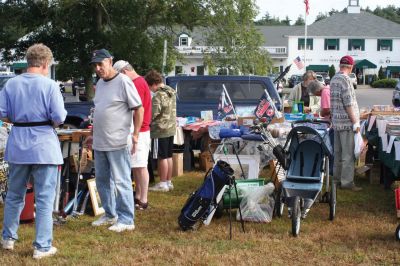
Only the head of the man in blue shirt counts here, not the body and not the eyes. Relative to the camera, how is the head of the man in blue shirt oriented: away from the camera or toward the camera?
away from the camera

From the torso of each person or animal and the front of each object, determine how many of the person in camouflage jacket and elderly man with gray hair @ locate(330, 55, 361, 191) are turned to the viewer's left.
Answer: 1

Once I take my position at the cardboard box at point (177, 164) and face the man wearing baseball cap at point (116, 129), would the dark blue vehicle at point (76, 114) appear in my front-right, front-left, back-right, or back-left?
back-right

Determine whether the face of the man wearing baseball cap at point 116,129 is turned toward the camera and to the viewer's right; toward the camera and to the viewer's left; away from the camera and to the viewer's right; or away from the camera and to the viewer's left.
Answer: toward the camera and to the viewer's left

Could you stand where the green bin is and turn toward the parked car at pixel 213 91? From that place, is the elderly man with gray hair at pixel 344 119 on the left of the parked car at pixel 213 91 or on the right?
right
